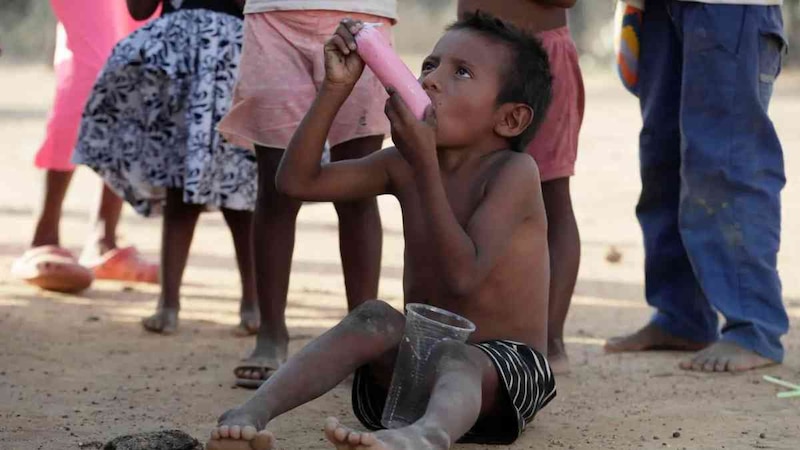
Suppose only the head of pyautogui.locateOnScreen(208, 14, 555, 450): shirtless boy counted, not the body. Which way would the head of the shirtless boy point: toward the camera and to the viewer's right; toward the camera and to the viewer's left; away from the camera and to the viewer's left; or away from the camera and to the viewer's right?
toward the camera and to the viewer's left

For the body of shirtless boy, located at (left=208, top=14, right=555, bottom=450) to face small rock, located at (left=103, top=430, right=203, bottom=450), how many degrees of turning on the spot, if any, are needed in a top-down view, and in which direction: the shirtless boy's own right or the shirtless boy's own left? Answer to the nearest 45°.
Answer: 0° — they already face it

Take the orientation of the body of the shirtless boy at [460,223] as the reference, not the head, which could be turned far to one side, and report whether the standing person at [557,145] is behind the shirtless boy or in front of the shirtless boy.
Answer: behind

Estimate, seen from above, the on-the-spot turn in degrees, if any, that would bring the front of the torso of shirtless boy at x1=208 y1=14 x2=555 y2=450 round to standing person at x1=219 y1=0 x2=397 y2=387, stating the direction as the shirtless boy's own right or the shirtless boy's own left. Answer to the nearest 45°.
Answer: approximately 90° to the shirtless boy's own right

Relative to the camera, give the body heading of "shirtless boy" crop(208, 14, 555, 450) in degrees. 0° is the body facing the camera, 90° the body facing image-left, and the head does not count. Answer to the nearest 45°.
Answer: approximately 45°

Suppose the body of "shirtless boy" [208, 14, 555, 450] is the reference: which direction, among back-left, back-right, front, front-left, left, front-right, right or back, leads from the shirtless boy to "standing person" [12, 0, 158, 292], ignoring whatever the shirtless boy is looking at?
right

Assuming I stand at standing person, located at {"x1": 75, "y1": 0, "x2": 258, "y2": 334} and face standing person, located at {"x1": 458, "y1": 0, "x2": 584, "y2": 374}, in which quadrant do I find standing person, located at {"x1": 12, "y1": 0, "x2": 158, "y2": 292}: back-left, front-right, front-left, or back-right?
back-left
